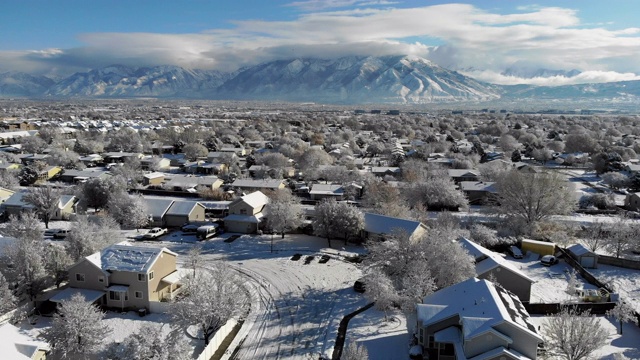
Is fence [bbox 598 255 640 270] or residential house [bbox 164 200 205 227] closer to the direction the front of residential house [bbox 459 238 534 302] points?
the residential house

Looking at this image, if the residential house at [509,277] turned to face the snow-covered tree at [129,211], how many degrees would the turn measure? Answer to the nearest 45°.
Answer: approximately 45° to its right

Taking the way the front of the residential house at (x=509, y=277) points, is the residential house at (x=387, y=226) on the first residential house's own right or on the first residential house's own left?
on the first residential house's own right

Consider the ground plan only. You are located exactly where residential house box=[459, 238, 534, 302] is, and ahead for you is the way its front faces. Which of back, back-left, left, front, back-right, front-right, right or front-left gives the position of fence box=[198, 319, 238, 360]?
front

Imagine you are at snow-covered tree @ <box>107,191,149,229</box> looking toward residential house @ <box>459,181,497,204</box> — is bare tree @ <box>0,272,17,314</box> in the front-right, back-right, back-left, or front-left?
back-right

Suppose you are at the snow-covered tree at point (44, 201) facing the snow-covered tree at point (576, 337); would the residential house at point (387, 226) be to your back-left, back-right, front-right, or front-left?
front-left

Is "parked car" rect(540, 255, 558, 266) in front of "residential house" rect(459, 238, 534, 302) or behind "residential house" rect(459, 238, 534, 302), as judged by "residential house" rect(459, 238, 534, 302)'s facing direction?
behind

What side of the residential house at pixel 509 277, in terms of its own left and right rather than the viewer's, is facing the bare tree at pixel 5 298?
front

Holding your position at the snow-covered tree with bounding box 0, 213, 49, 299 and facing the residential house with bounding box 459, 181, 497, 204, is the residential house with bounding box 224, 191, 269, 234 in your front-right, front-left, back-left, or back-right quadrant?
front-left

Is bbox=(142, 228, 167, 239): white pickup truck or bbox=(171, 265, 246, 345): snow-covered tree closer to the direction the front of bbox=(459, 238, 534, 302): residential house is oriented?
the snow-covered tree

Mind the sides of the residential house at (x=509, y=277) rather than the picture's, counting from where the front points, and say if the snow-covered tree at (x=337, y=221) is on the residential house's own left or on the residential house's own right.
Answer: on the residential house's own right

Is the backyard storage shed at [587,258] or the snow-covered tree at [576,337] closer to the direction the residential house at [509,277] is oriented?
the snow-covered tree

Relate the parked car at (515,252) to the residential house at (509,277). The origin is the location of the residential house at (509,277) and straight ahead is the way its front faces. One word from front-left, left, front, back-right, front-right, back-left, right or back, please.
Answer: back-right
